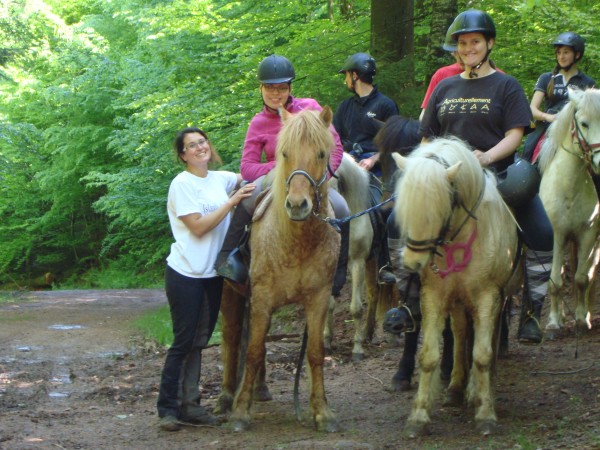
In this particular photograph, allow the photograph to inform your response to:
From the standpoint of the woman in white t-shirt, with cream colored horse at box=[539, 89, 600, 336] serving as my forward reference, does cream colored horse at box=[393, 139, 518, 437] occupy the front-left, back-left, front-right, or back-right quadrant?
front-right

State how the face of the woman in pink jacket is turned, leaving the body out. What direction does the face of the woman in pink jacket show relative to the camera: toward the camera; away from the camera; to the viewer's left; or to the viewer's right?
toward the camera

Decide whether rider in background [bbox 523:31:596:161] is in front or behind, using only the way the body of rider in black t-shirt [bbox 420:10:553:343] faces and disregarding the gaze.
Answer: behind

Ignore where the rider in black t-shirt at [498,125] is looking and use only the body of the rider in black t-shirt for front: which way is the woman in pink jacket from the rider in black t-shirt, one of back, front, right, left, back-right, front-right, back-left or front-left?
right

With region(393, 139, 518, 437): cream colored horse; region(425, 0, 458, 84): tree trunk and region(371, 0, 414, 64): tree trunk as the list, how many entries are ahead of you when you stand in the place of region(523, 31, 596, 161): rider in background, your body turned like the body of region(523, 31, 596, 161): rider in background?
1

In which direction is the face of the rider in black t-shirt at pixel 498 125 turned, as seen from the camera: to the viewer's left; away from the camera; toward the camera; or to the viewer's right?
toward the camera

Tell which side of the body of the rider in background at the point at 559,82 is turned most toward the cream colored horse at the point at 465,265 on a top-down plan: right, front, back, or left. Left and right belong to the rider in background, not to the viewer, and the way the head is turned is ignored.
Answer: front

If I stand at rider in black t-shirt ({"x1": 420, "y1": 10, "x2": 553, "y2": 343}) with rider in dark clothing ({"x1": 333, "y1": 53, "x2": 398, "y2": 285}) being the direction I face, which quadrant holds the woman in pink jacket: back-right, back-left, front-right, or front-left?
front-left

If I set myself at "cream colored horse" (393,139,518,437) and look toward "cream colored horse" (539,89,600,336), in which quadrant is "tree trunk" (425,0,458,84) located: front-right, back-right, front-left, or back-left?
front-left

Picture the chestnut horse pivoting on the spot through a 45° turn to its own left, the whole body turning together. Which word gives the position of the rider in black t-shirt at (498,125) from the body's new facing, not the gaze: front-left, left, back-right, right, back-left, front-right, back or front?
front-left

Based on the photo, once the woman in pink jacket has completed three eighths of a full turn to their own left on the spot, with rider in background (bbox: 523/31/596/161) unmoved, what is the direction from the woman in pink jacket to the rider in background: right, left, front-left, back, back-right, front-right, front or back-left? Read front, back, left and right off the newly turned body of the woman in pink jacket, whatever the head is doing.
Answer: front

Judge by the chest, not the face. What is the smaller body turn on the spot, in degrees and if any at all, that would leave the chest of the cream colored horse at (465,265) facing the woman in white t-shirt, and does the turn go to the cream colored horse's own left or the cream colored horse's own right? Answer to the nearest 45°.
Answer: approximately 90° to the cream colored horse's own right

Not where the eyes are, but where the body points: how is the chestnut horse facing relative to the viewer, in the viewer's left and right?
facing the viewer

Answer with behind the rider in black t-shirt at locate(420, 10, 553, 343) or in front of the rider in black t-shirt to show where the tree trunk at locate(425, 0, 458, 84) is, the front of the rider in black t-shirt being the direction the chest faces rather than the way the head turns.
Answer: behind

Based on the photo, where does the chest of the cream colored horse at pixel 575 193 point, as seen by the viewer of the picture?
toward the camera

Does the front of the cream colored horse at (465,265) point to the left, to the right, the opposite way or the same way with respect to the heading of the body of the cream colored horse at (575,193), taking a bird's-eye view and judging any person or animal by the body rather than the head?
the same way

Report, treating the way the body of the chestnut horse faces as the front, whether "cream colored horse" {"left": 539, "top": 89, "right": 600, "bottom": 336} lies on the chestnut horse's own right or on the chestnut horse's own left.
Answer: on the chestnut horse's own left

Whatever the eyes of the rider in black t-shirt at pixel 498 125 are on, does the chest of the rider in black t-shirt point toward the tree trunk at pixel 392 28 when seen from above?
no

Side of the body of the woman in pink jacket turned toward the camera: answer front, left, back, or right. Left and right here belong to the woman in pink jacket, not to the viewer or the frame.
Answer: front
